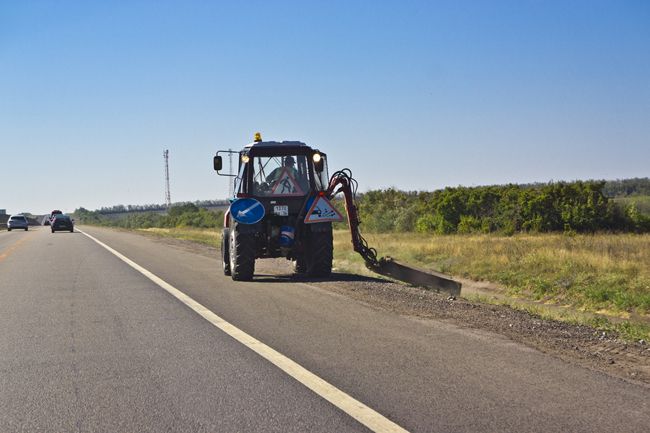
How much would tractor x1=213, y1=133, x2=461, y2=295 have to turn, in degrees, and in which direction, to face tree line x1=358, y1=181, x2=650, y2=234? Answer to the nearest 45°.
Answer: approximately 45° to its right

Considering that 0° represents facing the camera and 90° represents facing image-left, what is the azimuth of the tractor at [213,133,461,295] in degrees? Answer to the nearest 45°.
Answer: approximately 180°
